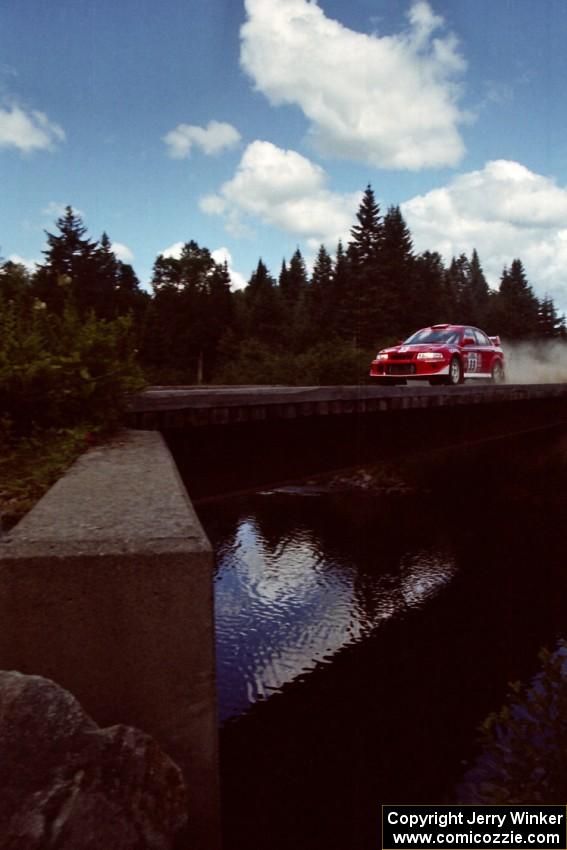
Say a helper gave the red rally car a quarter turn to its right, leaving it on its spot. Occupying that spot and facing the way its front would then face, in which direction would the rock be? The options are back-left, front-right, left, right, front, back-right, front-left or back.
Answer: back-left

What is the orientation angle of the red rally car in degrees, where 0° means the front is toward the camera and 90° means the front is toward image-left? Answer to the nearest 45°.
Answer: approximately 45°
